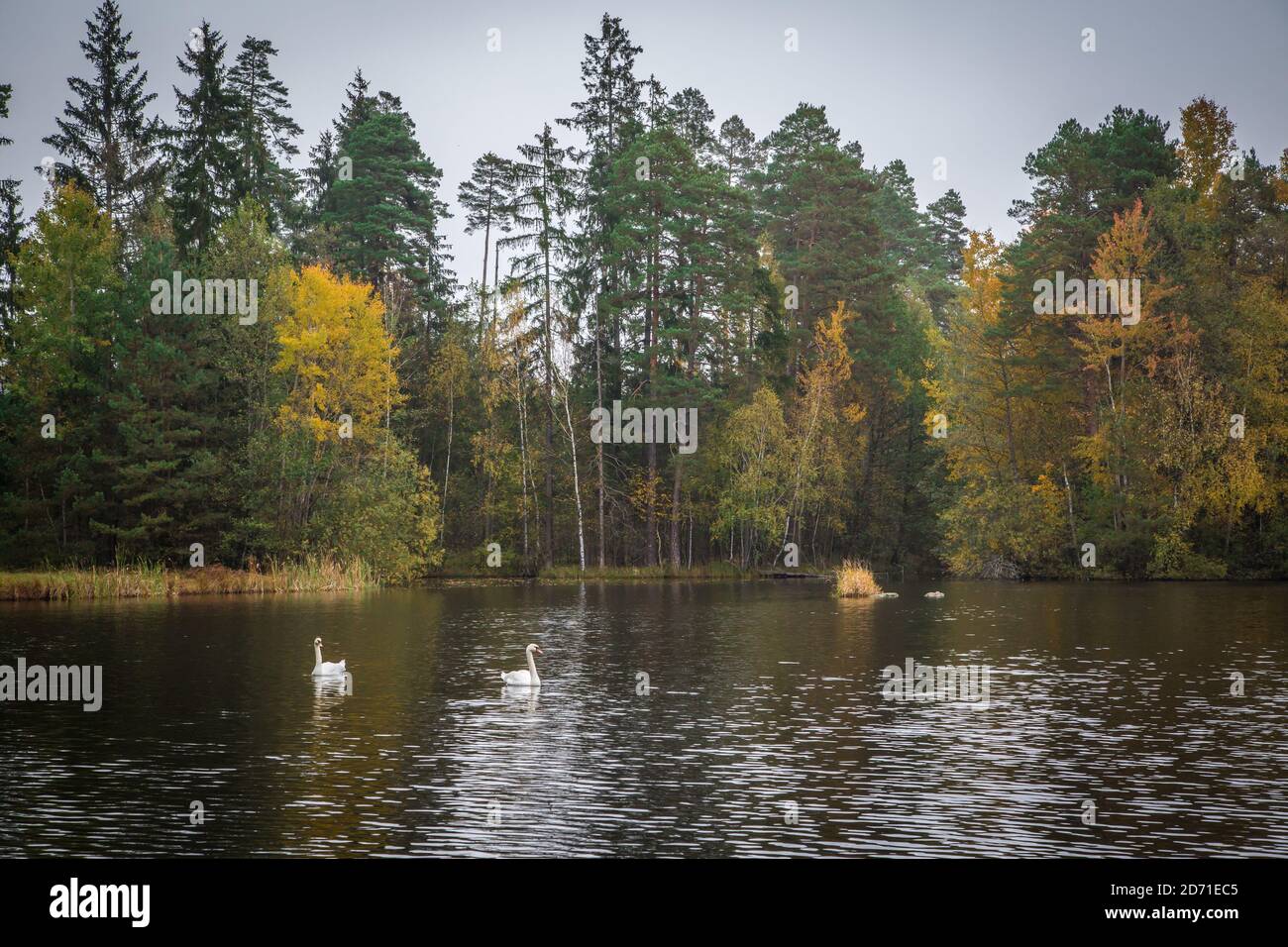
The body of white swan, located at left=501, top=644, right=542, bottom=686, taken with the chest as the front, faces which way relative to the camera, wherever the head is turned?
to the viewer's right
